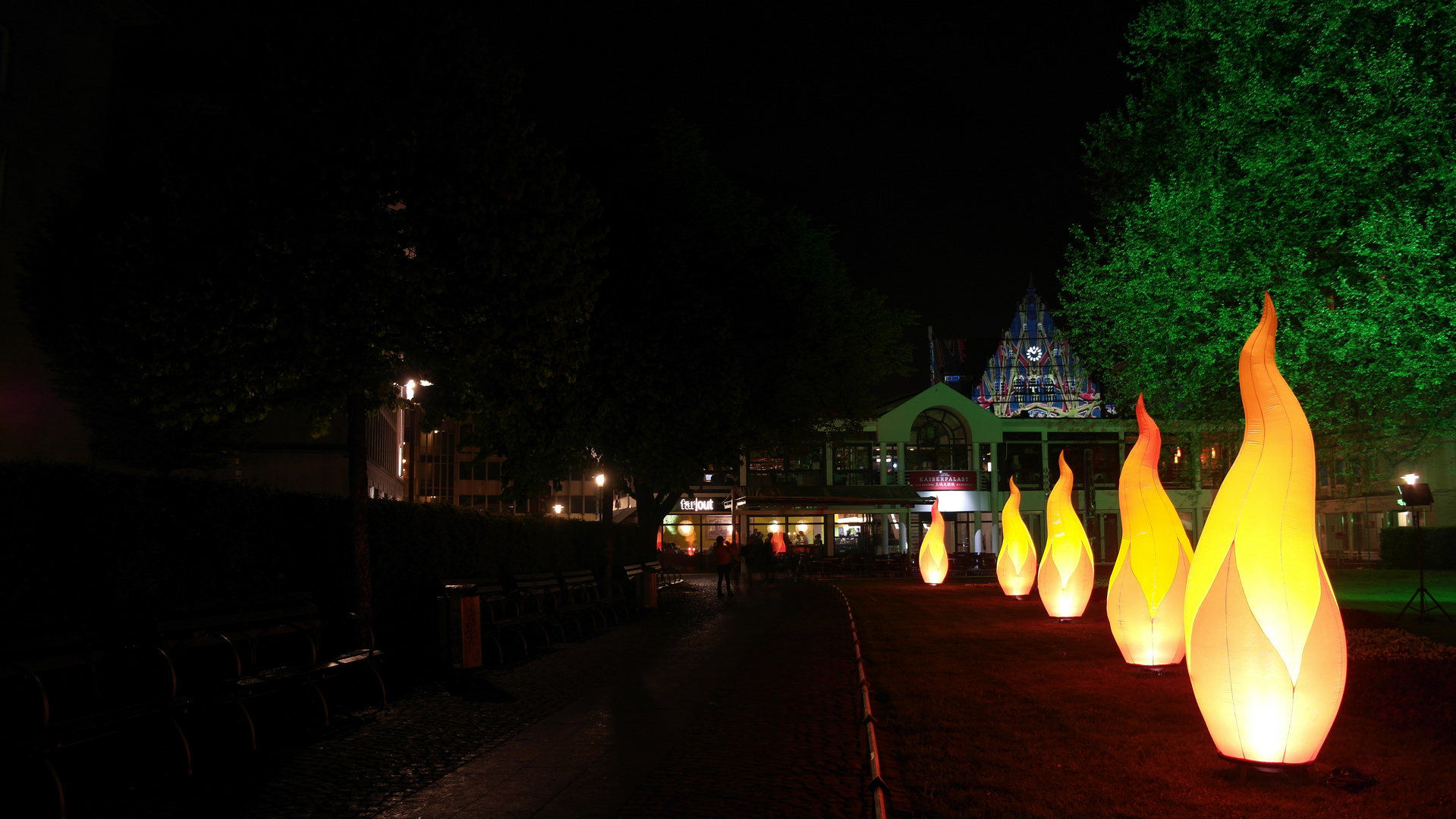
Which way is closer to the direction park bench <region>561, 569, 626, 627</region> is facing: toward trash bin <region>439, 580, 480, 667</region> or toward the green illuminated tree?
the green illuminated tree

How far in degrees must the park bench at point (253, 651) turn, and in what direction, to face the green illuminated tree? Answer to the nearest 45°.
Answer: approximately 45° to its left

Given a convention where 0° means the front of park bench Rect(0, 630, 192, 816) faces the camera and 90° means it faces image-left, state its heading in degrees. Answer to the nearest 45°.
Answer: approximately 315°

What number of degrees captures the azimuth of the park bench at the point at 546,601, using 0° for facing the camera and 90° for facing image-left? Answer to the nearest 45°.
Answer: approximately 315°

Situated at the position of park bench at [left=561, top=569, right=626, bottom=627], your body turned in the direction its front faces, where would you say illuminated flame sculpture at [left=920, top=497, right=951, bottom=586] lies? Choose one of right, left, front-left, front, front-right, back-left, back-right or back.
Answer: left

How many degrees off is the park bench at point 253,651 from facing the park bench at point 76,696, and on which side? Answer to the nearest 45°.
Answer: approximately 45° to its right

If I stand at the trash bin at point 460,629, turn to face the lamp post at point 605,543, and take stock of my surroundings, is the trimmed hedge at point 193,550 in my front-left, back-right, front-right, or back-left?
back-left

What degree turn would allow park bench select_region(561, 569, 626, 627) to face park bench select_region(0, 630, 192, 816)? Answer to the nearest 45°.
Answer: approximately 45° to its right

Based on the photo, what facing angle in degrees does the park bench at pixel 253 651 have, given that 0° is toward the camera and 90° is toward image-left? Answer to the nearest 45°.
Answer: approximately 315°
